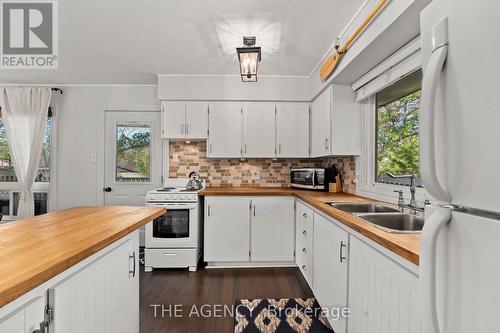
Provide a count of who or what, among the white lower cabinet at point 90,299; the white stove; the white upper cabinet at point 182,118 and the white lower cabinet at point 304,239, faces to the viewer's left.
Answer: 1

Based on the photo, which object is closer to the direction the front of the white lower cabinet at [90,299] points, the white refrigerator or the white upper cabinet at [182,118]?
the white refrigerator

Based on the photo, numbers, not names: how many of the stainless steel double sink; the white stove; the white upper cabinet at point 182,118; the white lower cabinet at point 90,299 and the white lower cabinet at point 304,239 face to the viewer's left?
2

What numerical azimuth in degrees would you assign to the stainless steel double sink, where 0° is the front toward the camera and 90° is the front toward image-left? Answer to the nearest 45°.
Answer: approximately 90°

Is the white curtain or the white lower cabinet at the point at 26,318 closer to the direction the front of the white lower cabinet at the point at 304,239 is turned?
the white curtain

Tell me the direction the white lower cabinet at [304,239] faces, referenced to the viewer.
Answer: facing to the left of the viewer

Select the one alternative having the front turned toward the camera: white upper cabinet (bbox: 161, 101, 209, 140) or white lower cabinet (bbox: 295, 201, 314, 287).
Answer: the white upper cabinet

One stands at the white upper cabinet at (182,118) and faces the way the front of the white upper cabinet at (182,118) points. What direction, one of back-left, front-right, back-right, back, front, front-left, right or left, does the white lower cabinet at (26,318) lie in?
front

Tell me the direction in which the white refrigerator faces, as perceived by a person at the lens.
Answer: facing the viewer and to the left of the viewer

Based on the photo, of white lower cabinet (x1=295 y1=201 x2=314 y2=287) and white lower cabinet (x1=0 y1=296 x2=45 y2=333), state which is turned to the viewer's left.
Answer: white lower cabinet (x1=295 y1=201 x2=314 y2=287)

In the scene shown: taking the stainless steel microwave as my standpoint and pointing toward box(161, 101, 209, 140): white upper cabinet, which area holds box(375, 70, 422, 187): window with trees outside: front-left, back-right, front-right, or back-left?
back-left

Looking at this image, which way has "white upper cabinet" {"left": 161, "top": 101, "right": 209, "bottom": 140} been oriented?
toward the camera

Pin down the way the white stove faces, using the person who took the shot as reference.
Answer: facing the viewer

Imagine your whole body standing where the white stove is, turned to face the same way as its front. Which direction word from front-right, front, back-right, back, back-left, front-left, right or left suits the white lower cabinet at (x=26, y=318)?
front
